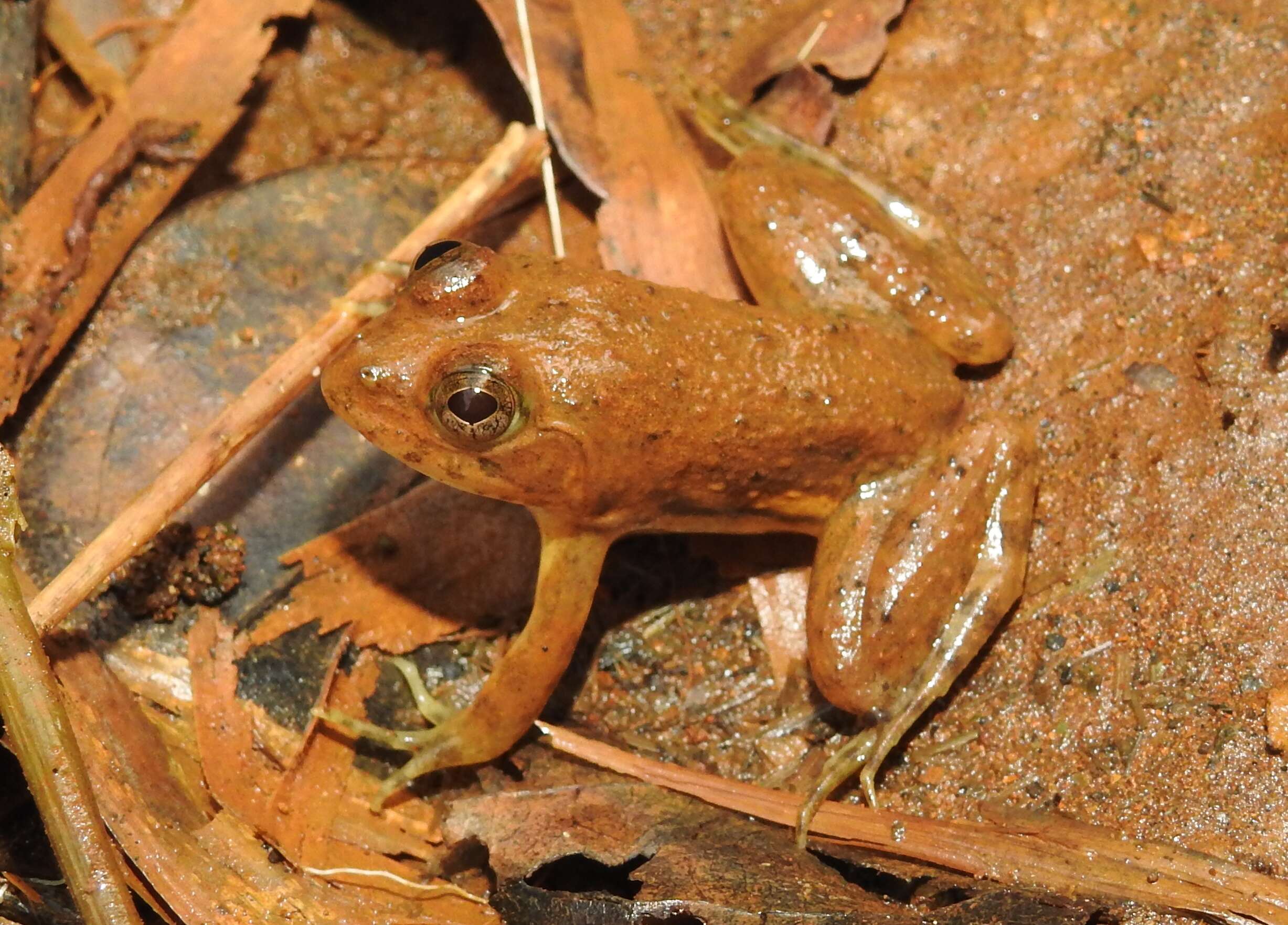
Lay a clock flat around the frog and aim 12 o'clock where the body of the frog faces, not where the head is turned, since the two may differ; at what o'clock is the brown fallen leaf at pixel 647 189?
The brown fallen leaf is roughly at 3 o'clock from the frog.

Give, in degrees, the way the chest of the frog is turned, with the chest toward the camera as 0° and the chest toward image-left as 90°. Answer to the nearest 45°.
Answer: approximately 90°

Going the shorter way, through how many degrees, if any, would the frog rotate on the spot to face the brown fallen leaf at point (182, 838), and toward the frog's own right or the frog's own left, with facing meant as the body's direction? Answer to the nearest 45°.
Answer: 0° — it already faces it

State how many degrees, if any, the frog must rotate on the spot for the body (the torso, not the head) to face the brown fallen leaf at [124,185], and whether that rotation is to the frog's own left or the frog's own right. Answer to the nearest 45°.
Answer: approximately 45° to the frog's own right

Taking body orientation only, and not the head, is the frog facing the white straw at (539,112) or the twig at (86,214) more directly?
the twig

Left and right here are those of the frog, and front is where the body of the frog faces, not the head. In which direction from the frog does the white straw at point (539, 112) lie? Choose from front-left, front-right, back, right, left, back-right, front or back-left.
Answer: right

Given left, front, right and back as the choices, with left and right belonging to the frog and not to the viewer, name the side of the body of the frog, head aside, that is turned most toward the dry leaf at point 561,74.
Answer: right

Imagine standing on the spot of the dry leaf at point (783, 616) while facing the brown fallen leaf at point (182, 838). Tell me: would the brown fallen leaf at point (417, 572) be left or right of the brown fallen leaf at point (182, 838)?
right
